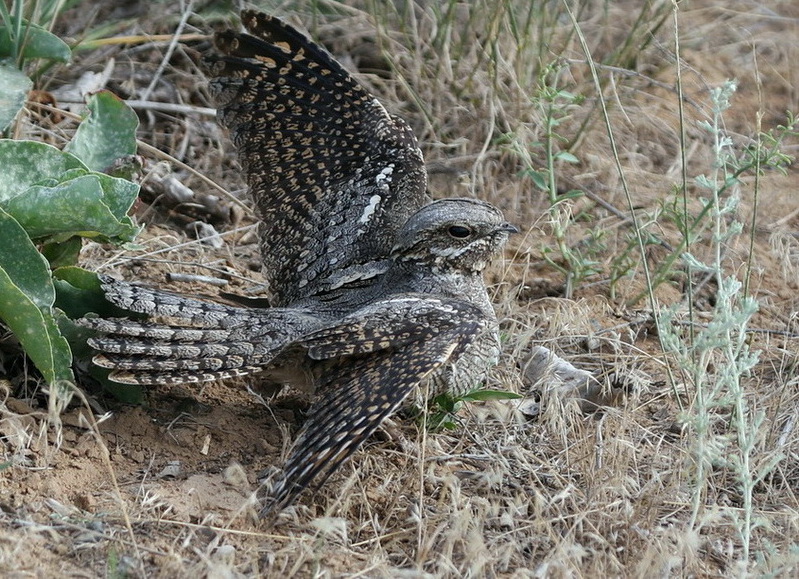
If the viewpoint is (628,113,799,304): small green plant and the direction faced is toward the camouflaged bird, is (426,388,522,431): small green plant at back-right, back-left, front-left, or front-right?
front-left

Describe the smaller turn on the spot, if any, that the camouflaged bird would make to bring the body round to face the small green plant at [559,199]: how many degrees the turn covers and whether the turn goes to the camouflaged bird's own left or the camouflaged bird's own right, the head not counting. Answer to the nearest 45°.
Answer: approximately 45° to the camouflaged bird's own left

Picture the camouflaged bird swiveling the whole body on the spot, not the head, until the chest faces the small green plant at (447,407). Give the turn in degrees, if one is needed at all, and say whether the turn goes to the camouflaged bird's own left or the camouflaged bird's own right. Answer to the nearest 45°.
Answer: approximately 45° to the camouflaged bird's own right

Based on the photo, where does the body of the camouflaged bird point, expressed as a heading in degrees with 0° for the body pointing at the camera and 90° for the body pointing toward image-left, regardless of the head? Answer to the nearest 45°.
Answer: approximately 270°

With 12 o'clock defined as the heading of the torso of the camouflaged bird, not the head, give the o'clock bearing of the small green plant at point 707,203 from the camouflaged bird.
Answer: The small green plant is roughly at 12 o'clock from the camouflaged bird.
